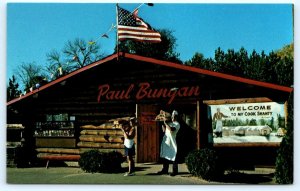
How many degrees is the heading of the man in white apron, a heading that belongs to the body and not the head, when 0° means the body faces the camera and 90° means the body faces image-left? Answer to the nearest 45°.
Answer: approximately 45°

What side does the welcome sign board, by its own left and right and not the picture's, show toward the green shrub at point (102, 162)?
right

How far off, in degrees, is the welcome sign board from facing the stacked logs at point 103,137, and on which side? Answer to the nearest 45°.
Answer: approximately 90° to its right

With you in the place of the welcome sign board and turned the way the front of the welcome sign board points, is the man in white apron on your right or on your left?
on your right

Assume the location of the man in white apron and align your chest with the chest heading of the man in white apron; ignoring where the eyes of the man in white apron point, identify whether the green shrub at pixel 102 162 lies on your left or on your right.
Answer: on your right

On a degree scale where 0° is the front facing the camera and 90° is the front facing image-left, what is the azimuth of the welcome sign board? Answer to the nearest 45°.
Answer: approximately 0°
